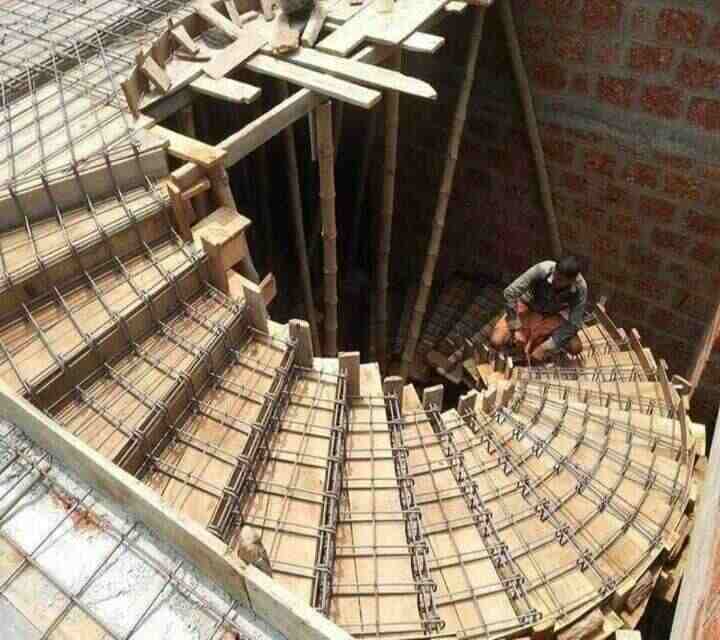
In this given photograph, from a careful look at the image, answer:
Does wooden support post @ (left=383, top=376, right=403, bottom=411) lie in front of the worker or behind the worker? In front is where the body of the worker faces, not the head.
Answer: in front

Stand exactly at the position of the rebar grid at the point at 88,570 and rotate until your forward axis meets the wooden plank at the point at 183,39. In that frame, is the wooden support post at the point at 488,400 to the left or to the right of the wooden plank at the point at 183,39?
right

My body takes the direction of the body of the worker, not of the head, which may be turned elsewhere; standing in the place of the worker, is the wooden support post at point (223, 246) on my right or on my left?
on my right

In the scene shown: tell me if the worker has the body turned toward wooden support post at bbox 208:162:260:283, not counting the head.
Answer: no

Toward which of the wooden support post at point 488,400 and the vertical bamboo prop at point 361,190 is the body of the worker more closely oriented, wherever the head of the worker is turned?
the wooden support post

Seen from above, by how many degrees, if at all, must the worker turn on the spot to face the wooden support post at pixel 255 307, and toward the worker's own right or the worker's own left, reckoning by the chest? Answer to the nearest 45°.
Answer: approximately 45° to the worker's own right

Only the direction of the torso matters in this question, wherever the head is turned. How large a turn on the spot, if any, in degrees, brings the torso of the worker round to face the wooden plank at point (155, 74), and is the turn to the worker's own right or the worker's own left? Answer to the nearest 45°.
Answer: approximately 90° to the worker's own right

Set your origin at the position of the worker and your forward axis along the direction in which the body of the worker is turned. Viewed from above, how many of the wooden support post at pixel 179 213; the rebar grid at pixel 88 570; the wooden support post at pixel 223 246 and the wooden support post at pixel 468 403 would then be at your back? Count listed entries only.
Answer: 0

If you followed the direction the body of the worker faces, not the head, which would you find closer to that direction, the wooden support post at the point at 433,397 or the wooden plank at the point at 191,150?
the wooden support post

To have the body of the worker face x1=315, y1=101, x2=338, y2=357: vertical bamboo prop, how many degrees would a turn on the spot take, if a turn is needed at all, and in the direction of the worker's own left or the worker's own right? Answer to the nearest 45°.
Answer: approximately 90° to the worker's own right

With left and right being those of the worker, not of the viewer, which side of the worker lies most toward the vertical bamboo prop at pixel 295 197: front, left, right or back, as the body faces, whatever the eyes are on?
right

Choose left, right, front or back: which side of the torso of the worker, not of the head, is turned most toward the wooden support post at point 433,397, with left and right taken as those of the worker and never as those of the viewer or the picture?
front

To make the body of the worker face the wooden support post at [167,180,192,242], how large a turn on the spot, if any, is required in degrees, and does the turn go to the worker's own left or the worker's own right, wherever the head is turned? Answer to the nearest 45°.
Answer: approximately 45° to the worker's own right

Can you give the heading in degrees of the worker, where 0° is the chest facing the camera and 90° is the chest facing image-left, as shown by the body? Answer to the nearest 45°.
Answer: approximately 0°

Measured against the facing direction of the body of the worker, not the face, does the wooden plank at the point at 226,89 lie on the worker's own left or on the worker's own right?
on the worker's own right

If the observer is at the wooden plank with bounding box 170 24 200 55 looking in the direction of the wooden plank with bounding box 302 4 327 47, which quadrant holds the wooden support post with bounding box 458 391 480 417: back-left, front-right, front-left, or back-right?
front-right

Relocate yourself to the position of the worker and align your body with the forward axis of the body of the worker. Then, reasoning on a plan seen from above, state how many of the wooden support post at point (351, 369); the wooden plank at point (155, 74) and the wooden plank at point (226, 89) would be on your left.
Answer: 0

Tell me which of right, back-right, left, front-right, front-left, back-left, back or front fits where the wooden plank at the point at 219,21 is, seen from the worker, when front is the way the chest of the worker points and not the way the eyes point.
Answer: right
